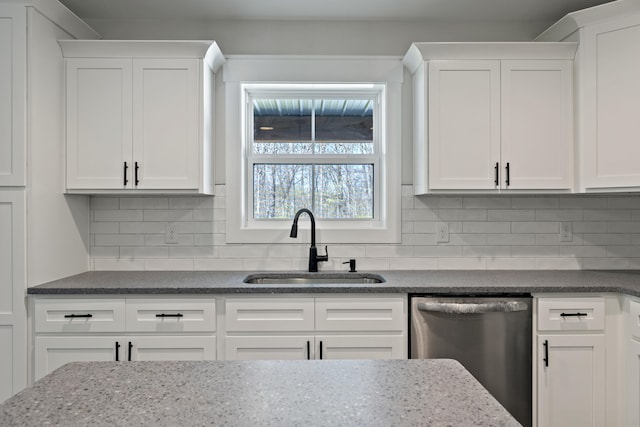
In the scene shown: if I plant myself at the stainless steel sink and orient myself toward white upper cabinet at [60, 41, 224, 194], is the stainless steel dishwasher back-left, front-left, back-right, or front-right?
back-left

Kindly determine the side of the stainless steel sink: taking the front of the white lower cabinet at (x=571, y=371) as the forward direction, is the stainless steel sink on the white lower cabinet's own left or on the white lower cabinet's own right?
on the white lower cabinet's own right

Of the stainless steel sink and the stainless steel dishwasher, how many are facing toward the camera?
2

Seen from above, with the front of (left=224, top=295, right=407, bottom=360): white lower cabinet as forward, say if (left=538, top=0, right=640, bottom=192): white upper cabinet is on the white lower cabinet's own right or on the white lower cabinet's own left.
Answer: on the white lower cabinet's own left

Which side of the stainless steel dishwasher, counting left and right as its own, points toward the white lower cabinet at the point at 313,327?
right

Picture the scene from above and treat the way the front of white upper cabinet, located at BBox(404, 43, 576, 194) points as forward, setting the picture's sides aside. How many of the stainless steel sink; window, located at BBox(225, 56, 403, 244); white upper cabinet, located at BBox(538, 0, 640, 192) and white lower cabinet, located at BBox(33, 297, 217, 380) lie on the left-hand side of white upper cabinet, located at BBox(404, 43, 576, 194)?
1

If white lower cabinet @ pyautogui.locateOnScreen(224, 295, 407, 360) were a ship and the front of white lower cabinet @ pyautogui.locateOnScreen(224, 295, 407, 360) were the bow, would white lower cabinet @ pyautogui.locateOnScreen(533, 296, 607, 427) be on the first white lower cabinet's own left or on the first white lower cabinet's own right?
on the first white lower cabinet's own left

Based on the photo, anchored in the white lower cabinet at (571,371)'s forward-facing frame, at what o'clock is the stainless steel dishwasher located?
The stainless steel dishwasher is roughly at 2 o'clock from the white lower cabinet.

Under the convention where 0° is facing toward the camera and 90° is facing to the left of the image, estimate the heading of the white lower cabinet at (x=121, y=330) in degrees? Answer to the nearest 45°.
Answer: approximately 0°
